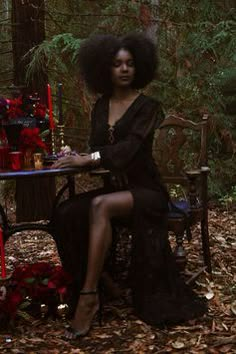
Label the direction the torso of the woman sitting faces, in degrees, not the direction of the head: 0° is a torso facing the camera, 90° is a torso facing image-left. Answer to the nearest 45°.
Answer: approximately 45°

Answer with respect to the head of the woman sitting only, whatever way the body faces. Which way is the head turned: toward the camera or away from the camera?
toward the camera

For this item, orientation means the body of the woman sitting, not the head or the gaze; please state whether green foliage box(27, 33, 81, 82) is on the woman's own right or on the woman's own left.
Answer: on the woman's own right

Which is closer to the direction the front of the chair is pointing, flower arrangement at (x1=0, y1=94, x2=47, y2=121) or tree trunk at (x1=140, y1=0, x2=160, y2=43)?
the flower arrangement

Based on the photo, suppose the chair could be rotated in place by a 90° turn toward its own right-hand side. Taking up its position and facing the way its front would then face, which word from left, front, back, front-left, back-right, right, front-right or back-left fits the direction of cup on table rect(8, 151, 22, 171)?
left

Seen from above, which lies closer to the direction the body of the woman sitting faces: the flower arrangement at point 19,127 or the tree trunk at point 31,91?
the flower arrangement

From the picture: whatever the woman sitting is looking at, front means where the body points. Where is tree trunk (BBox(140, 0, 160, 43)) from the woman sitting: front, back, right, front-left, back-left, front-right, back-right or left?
back-right

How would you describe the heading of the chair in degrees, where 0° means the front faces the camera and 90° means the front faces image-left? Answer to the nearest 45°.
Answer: approximately 45°

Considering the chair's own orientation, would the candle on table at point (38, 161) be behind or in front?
in front

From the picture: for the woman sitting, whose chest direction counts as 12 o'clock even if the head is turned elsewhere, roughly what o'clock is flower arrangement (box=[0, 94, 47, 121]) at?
The flower arrangement is roughly at 2 o'clock from the woman sitting.
